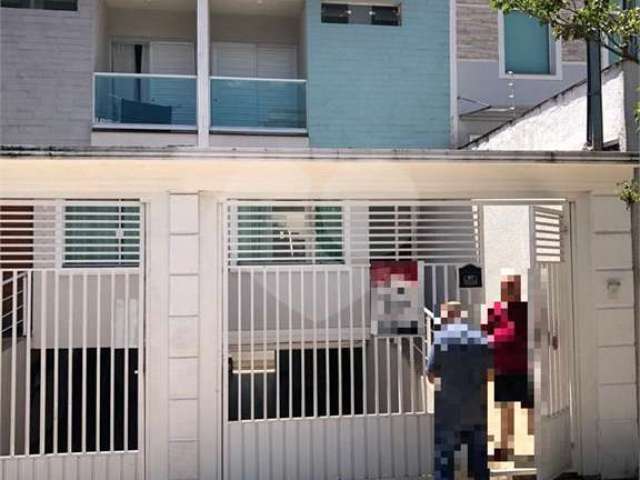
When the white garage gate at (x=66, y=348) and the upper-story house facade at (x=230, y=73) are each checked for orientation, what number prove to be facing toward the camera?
2

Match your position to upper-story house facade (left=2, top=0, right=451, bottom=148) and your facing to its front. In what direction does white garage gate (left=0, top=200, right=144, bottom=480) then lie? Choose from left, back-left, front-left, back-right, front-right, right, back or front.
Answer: front

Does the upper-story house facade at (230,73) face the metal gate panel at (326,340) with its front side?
yes

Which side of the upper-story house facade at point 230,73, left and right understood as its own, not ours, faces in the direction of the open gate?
front

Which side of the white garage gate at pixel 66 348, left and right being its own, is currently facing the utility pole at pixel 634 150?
left

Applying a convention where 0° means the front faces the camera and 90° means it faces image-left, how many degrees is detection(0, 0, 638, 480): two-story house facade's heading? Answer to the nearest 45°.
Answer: approximately 0°

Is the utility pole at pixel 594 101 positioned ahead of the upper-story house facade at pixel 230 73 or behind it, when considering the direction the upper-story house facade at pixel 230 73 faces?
ahead
